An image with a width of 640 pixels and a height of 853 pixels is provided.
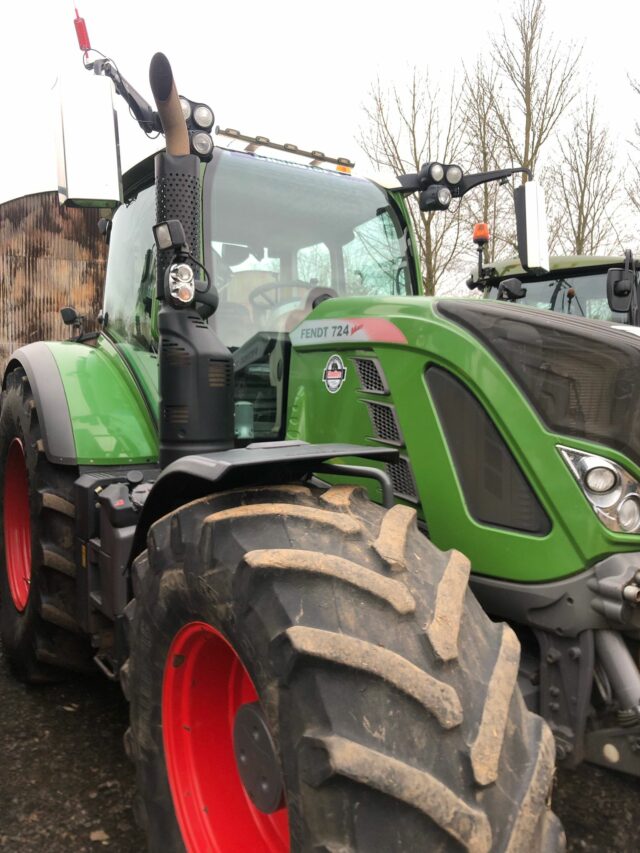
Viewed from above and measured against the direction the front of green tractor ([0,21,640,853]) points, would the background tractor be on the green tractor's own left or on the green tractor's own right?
on the green tractor's own left
